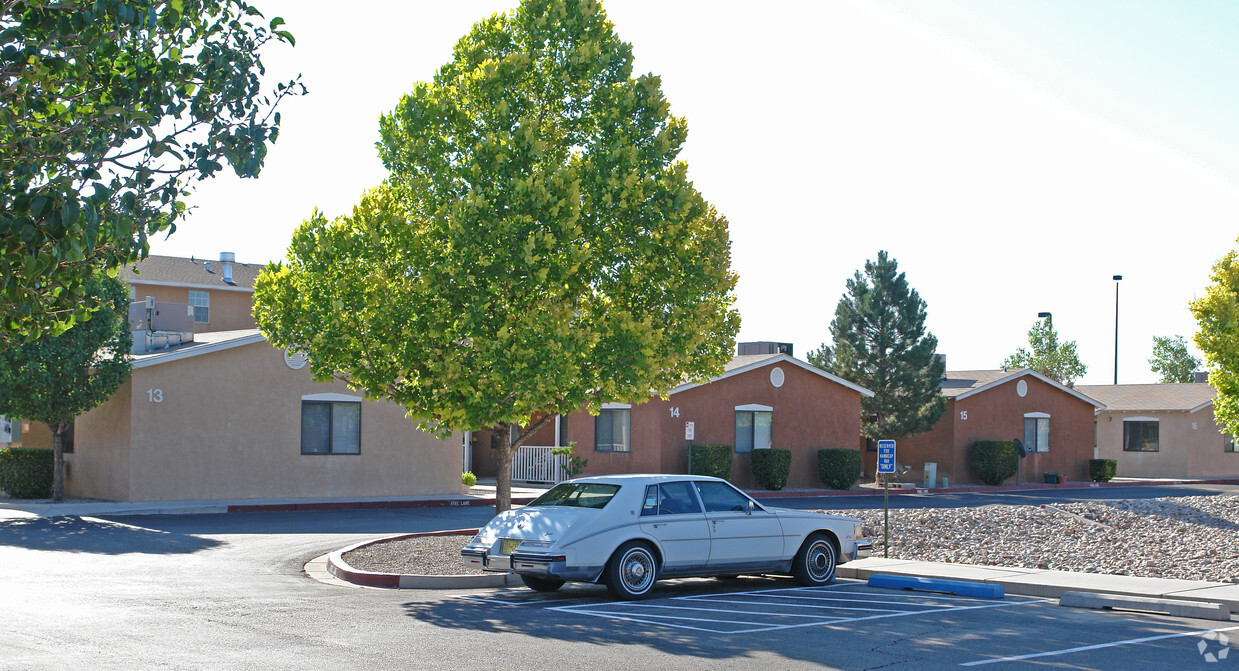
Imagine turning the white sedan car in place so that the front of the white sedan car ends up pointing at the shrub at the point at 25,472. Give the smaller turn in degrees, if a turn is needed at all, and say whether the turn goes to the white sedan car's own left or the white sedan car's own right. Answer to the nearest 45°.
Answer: approximately 90° to the white sedan car's own left

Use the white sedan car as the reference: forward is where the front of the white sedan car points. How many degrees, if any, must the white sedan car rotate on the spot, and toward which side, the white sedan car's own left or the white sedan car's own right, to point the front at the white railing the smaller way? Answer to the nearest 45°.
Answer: approximately 45° to the white sedan car's own left

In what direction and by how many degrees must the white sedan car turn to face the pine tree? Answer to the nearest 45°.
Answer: approximately 45° to its left

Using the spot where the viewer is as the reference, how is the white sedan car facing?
facing away from the viewer and to the right of the viewer

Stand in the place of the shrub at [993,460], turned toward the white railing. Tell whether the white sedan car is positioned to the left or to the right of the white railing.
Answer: left

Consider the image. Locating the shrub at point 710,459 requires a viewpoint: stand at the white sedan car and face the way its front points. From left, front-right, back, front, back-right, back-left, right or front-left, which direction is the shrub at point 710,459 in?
front-left
